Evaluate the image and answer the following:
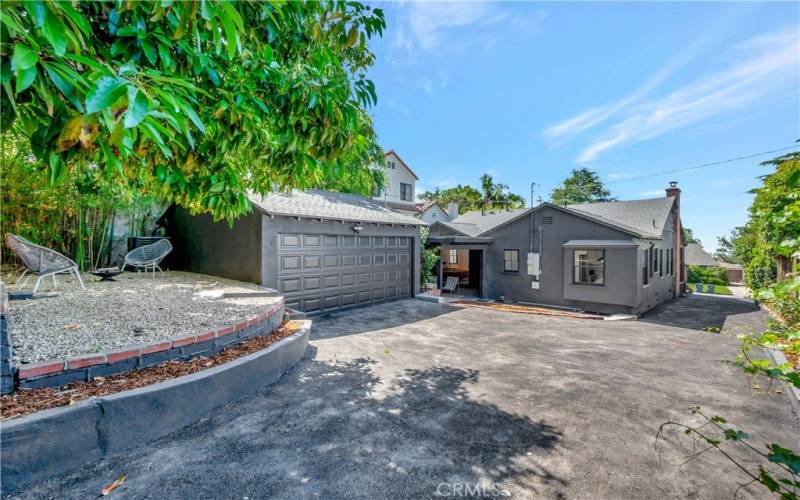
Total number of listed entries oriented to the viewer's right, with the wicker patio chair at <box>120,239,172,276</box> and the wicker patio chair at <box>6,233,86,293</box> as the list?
1

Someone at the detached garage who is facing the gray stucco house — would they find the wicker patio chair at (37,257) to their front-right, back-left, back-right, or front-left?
back-right

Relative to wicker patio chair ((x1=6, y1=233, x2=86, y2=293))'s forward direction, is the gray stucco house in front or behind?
in front

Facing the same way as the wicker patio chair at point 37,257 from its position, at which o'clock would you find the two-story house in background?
The two-story house in background is roughly at 11 o'clock from the wicker patio chair.

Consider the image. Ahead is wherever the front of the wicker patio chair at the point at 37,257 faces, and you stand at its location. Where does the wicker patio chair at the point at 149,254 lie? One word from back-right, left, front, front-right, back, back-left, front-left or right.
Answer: front-left

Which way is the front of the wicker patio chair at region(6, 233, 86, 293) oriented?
to the viewer's right

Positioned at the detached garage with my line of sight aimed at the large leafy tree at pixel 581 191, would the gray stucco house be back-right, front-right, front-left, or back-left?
front-right

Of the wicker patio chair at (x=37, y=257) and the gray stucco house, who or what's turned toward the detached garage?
the wicker patio chair

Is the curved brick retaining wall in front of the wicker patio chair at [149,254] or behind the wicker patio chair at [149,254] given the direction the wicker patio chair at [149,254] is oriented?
in front

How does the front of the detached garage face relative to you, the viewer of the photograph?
facing the viewer and to the right of the viewer
